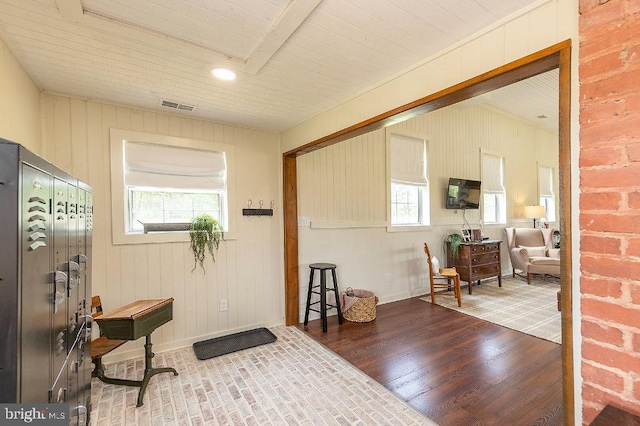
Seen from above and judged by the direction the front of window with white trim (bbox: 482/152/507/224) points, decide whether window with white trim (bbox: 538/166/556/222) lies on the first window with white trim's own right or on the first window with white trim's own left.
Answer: on the first window with white trim's own left

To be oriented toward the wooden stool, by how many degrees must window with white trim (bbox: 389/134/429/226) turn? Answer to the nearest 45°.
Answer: approximately 90° to its right

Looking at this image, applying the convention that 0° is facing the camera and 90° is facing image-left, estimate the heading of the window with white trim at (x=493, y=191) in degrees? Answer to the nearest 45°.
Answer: approximately 315°

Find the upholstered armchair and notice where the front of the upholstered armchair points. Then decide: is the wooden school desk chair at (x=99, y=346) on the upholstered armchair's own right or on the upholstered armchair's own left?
on the upholstered armchair's own right

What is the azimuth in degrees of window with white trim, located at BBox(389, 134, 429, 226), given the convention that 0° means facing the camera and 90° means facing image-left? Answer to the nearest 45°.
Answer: approximately 315°

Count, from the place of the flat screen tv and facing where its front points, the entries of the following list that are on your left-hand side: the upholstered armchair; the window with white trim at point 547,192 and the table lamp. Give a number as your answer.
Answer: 3
